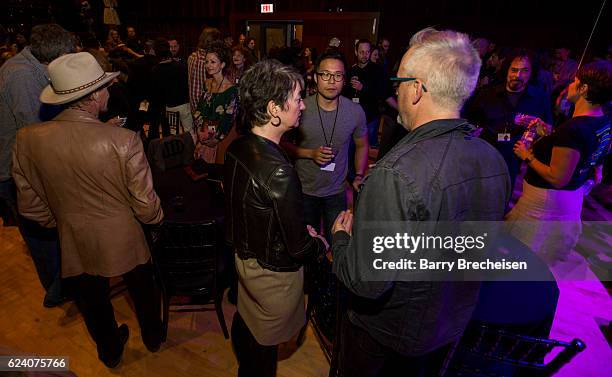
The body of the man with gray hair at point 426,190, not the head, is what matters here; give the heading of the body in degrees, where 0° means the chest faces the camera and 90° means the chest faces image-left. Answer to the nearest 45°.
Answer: approximately 135°

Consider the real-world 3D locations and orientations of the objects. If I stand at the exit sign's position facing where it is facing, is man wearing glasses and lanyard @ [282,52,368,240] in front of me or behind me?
in front

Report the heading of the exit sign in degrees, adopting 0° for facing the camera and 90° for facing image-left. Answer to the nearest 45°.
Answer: approximately 0°

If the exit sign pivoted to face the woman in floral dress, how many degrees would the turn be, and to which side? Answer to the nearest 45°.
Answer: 0° — it already faces them

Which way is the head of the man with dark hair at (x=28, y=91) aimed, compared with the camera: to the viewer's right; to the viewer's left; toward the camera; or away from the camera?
away from the camera

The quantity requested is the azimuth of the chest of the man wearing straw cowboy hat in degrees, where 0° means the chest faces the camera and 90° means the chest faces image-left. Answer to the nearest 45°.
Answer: approximately 225°

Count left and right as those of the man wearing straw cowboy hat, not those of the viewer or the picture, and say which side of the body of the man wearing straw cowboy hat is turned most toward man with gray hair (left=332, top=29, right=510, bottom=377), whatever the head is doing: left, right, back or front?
right

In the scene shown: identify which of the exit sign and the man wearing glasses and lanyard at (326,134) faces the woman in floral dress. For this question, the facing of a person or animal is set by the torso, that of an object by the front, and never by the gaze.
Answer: the exit sign

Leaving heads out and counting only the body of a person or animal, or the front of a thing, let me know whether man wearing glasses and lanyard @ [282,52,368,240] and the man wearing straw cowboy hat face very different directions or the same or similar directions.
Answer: very different directions

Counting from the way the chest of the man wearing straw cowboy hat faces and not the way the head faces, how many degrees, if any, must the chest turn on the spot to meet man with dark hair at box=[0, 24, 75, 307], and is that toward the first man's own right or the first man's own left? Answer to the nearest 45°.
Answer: approximately 45° to the first man's own left
